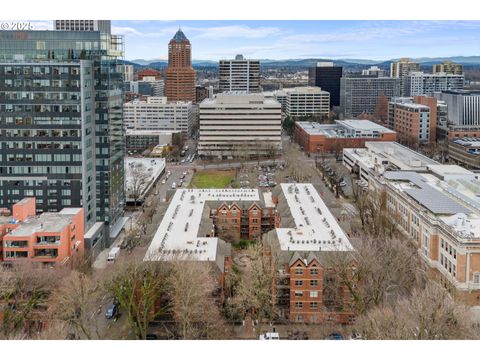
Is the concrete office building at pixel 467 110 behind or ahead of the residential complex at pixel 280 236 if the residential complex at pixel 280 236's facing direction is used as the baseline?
behind

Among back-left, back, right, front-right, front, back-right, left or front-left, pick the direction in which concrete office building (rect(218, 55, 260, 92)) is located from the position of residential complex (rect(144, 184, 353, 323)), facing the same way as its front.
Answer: back

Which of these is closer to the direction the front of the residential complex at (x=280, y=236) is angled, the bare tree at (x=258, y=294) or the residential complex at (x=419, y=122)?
the bare tree

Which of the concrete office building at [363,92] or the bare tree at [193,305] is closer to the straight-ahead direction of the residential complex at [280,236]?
the bare tree

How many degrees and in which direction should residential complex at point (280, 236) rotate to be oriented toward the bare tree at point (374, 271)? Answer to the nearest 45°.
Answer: approximately 45° to its left

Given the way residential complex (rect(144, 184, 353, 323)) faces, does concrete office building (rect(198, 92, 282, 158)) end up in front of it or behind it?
behind

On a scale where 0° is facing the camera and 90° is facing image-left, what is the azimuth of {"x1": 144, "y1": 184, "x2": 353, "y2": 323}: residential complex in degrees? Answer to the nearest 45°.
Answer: approximately 0°

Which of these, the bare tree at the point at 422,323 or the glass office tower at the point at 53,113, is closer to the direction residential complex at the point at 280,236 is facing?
the bare tree

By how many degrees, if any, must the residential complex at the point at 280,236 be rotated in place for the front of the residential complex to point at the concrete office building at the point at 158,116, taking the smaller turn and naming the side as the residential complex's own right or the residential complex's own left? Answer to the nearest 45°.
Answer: approximately 180°

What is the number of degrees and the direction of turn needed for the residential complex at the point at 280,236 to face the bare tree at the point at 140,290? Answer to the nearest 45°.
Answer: approximately 45° to its right

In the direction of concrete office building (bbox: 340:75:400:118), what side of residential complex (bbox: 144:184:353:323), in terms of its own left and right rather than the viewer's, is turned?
back

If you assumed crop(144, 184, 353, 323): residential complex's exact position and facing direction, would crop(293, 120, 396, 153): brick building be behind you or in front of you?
behind

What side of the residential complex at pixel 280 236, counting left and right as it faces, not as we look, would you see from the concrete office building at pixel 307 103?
back

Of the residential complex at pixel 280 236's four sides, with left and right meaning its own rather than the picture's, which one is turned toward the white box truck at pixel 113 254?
right

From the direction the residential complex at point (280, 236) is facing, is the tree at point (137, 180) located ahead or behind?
behind

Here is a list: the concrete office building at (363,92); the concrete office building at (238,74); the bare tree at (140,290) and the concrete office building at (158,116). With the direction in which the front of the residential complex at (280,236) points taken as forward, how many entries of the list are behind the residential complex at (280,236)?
3
